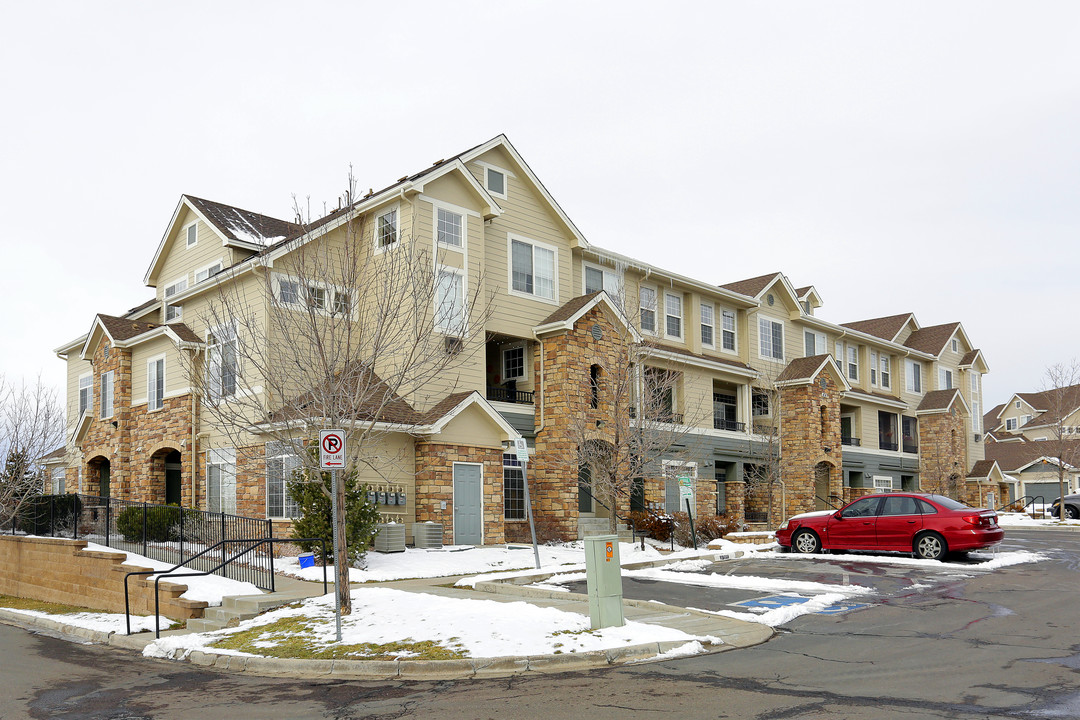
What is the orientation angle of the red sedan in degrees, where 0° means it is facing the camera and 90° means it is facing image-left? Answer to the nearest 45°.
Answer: approximately 90°

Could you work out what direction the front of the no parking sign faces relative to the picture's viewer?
facing the viewer

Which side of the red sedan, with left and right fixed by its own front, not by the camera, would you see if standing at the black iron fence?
front

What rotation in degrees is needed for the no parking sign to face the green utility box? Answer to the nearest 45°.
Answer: approximately 90° to its left

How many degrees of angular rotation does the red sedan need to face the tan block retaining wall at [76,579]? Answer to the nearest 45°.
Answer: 0° — it already faces it
